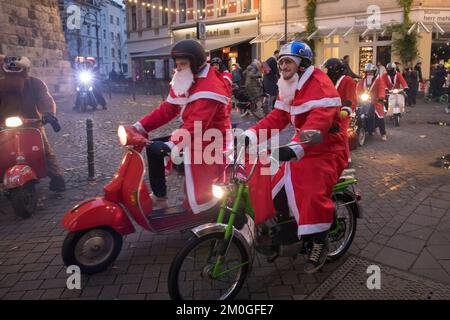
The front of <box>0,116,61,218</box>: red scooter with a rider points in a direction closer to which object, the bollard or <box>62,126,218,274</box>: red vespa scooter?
the red vespa scooter

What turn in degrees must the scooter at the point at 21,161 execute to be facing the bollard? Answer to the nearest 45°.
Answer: approximately 135° to its left

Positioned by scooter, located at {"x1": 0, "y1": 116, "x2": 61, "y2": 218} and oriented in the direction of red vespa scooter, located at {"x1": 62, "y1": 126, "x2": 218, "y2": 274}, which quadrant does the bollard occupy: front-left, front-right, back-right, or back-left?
back-left

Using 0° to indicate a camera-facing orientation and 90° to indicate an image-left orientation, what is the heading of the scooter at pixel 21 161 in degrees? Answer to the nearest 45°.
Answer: approximately 0°

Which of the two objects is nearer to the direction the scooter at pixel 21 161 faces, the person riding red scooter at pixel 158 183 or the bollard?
the person riding red scooter

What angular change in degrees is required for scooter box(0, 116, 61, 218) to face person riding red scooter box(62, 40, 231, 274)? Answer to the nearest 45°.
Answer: approximately 45° to its left

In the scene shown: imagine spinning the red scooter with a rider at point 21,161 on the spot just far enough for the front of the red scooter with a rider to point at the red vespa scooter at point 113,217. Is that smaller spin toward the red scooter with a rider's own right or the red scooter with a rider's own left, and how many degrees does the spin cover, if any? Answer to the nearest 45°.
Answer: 0° — it already faces it
